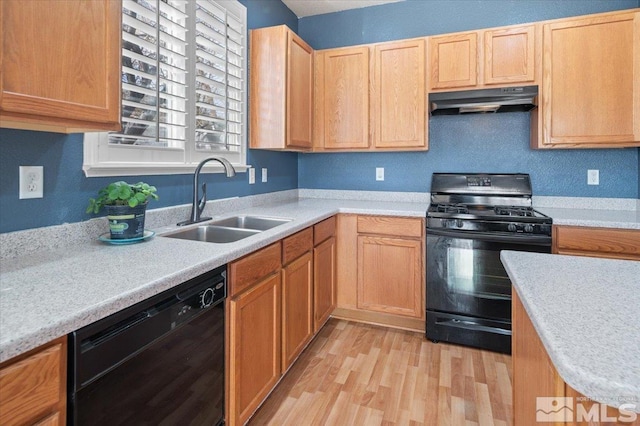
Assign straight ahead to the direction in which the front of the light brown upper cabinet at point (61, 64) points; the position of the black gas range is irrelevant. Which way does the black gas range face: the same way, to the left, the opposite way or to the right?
to the right

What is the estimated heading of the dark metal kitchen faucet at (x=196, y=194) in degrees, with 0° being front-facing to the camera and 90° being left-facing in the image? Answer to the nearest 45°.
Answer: approximately 315°

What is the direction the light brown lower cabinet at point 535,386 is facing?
to the viewer's left

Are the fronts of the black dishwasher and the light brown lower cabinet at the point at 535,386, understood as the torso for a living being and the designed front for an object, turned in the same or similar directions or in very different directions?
very different directions
